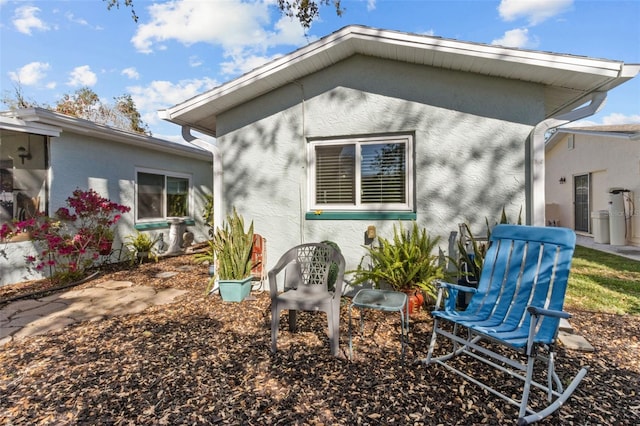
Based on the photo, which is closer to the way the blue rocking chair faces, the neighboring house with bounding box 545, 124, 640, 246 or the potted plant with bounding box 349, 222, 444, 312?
the potted plant

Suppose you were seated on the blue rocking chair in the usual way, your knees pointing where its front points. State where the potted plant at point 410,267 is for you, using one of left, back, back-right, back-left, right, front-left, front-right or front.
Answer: right

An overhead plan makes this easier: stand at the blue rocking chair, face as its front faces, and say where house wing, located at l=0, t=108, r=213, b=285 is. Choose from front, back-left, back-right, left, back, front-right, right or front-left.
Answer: front-right

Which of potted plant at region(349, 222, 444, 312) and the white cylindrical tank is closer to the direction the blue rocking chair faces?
the potted plant

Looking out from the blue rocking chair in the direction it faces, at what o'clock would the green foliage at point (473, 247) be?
The green foliage is roughly at 4 o'clock from the blue rocking chair.

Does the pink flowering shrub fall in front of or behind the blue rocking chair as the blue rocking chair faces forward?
in front

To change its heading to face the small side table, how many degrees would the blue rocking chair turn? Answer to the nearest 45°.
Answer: approximately 45° to its right

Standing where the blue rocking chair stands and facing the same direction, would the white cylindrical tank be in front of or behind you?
behind

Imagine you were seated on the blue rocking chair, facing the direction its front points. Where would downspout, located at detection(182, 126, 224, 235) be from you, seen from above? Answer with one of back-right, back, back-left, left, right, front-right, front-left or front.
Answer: front-right

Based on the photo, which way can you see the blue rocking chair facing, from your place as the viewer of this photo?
facing the viewer and to the left of the viewer

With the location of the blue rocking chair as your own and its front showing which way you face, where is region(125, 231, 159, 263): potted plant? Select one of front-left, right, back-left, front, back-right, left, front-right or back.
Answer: front-right

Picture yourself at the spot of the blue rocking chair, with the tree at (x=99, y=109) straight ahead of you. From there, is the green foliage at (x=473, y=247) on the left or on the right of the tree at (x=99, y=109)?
right

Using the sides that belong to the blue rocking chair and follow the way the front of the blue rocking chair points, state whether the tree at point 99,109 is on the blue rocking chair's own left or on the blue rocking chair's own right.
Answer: on the blue rocking chair's own right

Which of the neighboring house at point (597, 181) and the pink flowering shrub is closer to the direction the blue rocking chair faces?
the pink flowering shrub
